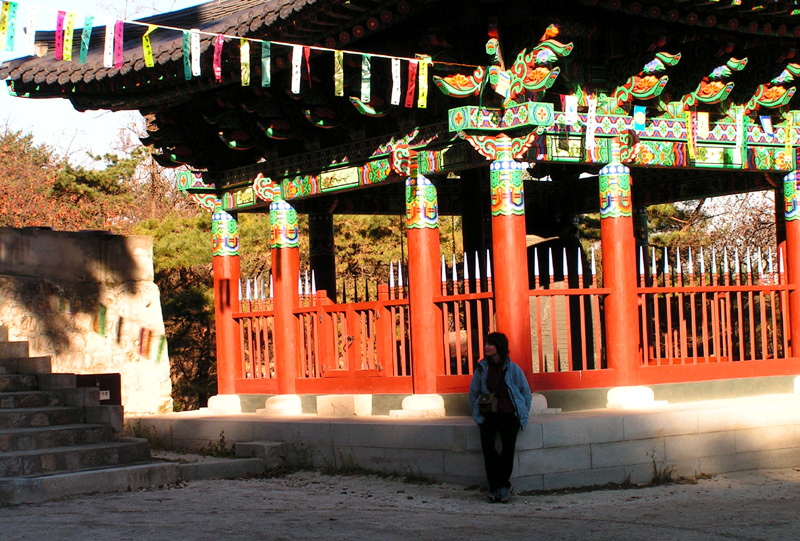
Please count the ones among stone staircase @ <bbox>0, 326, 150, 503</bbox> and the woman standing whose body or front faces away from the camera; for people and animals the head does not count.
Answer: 0

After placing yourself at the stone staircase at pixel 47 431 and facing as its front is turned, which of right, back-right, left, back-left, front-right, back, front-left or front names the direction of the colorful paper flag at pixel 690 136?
front-left

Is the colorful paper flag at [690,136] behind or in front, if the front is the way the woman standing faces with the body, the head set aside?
behind

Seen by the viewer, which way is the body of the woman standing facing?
toward the camera

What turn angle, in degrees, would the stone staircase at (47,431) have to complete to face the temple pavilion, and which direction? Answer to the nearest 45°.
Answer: approximately 45° to its left

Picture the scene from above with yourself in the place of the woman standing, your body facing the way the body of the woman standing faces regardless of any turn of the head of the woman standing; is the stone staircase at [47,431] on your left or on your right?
on your right

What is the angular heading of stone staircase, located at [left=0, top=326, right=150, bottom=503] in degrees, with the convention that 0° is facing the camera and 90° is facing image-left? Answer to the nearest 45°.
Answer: approximately 315°
